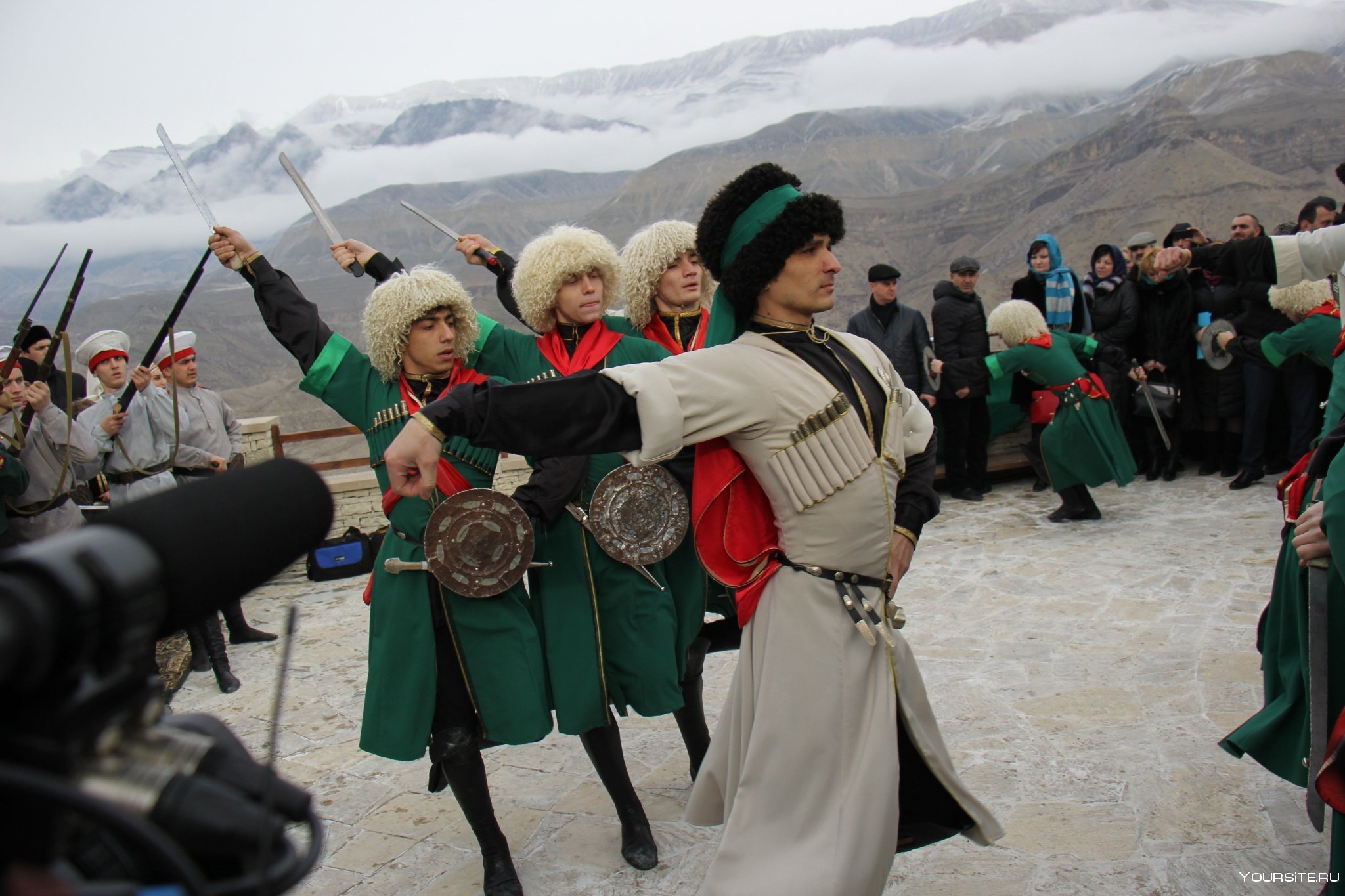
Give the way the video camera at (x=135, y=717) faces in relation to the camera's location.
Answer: facing away from the viewer and to the right of the viewer

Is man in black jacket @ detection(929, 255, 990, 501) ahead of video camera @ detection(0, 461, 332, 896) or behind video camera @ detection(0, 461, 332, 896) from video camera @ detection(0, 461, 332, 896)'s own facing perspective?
ahead

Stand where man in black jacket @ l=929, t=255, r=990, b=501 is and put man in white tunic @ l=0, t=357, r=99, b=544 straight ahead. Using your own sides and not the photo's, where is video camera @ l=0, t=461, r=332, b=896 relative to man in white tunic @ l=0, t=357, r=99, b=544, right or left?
left

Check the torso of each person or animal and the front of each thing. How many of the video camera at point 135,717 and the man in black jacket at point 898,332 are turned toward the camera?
1

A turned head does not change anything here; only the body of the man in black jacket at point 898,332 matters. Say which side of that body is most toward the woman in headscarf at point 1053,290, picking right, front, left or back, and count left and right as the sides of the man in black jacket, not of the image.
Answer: left

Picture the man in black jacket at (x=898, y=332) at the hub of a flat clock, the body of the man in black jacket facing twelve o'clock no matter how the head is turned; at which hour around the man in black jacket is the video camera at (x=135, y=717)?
The video camera is roughly at 12 o'clock from the man in black jacket.

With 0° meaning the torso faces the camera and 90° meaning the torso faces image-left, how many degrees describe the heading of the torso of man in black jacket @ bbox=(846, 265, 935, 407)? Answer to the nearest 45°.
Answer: approximately 0°

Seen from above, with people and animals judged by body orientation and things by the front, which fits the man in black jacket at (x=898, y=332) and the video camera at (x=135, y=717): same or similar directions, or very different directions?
very different directions

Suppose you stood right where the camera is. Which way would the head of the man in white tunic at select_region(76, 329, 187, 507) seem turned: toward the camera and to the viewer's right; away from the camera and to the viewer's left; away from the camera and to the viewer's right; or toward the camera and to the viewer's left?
toward the camera and to the viewer's right
